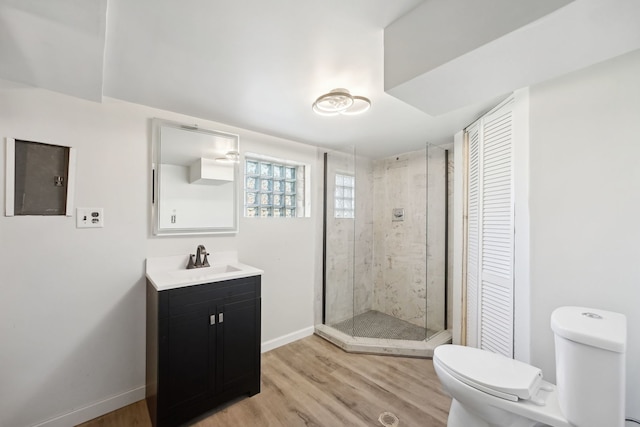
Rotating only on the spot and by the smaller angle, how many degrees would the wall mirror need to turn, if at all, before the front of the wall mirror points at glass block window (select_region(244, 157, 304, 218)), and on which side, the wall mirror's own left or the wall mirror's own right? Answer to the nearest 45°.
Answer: approximately 45° to the wall mirror's own left

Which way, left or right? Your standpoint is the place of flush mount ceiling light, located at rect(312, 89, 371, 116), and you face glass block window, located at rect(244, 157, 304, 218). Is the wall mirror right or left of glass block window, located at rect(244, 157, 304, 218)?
left

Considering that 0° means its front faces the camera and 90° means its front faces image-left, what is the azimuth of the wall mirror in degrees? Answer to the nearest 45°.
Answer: approximately 315°

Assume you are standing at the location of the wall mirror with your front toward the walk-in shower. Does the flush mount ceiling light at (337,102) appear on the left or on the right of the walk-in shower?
right

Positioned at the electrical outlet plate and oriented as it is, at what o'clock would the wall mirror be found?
The wall mirror is roughly at 9 o'clock from the electrical outlet plate.

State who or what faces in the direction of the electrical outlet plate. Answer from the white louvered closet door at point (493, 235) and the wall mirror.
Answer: the white louvered closet door

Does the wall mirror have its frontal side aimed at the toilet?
yes

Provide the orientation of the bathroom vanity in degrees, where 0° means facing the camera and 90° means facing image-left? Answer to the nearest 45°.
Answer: approximately 315°

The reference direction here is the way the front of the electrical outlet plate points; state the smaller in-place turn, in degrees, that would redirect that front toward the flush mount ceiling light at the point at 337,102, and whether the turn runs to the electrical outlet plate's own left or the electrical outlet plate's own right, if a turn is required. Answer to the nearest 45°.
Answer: approximately 45° to the electrical outlet plate's own left

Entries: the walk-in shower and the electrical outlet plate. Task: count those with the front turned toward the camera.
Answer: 2

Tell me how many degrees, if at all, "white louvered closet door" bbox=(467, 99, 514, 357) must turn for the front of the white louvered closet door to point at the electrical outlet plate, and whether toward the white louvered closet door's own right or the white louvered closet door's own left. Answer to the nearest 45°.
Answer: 0° — it already faces it
